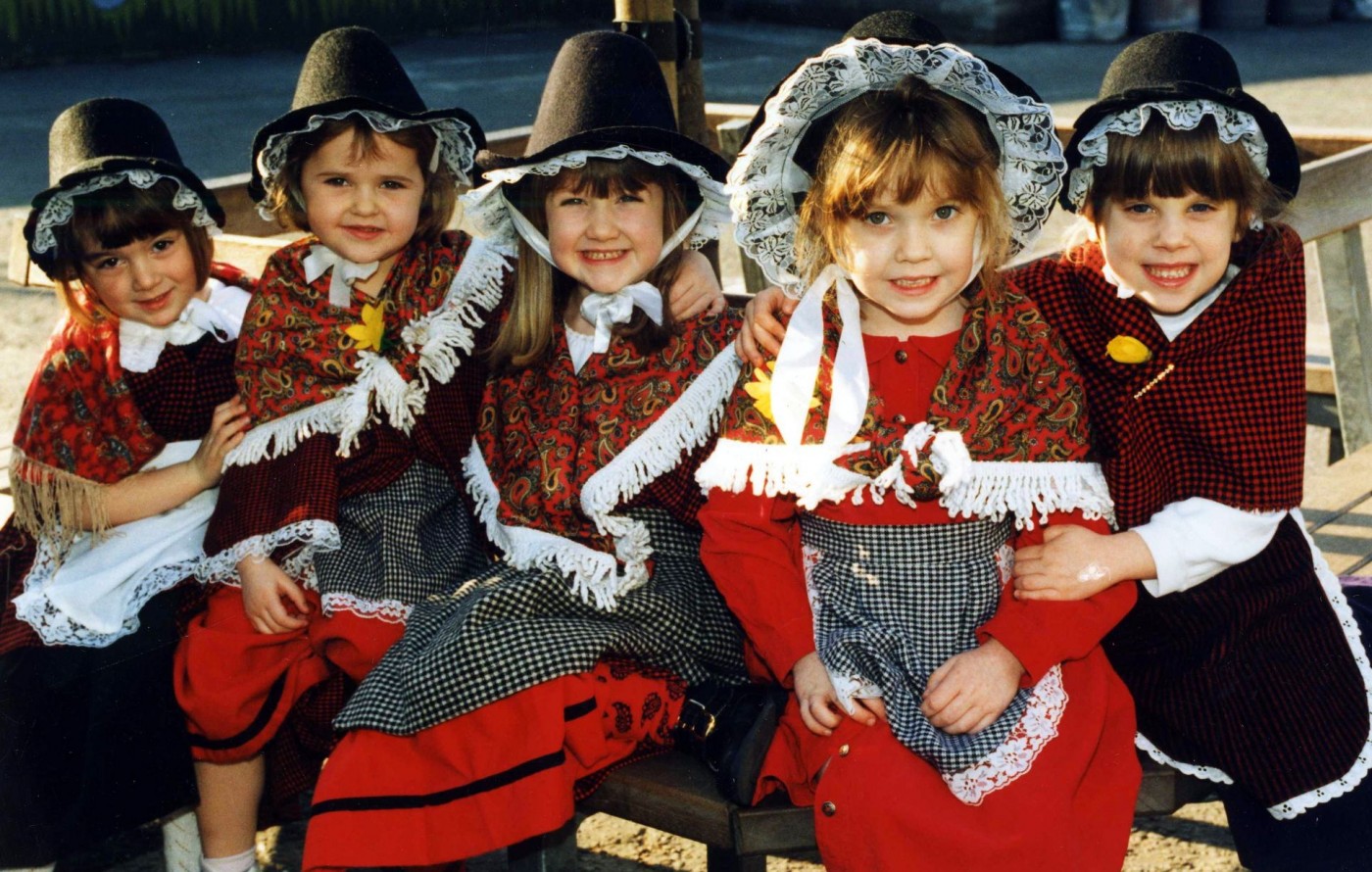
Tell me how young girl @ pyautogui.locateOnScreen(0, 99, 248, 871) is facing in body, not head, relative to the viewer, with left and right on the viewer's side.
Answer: facing the viewer and to the right of the viewer

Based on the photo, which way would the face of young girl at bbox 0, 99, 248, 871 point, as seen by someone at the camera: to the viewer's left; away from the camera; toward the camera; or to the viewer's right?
toward the camera

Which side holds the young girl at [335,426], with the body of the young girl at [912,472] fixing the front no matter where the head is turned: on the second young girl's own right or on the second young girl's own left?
on the second young girl's own right

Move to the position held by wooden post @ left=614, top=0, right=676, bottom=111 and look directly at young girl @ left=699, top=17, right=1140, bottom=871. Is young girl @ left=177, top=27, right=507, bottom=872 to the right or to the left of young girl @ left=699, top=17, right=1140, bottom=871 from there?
right

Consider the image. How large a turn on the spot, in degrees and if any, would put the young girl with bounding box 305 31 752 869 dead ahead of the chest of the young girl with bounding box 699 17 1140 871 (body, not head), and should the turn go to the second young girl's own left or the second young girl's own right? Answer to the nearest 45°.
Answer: approximately 90° to the second young girl's own right

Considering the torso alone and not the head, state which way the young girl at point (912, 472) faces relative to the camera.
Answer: toward the camera

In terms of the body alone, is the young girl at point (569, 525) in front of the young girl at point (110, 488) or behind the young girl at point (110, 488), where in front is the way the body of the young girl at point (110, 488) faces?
in front

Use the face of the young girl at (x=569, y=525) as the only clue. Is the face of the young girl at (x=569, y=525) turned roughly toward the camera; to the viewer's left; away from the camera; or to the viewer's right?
toward the camera

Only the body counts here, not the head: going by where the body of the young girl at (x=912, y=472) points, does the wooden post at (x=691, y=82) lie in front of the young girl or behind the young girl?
behind

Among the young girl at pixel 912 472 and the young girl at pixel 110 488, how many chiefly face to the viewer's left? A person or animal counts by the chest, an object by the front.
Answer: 0

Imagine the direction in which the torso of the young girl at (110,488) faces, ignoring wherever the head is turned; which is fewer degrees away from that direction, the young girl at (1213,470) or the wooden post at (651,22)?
the young girl

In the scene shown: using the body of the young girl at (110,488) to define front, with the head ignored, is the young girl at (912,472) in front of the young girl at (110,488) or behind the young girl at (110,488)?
in front

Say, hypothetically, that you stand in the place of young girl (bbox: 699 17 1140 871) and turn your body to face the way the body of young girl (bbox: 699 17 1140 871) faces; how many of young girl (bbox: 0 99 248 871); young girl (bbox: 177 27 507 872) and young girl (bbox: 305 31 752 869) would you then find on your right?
3

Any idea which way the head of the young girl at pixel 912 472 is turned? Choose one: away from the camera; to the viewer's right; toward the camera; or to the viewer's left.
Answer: toward the camera

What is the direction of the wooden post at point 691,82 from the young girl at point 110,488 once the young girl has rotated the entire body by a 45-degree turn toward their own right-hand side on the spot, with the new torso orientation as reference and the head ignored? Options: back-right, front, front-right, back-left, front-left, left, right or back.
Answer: back-left
